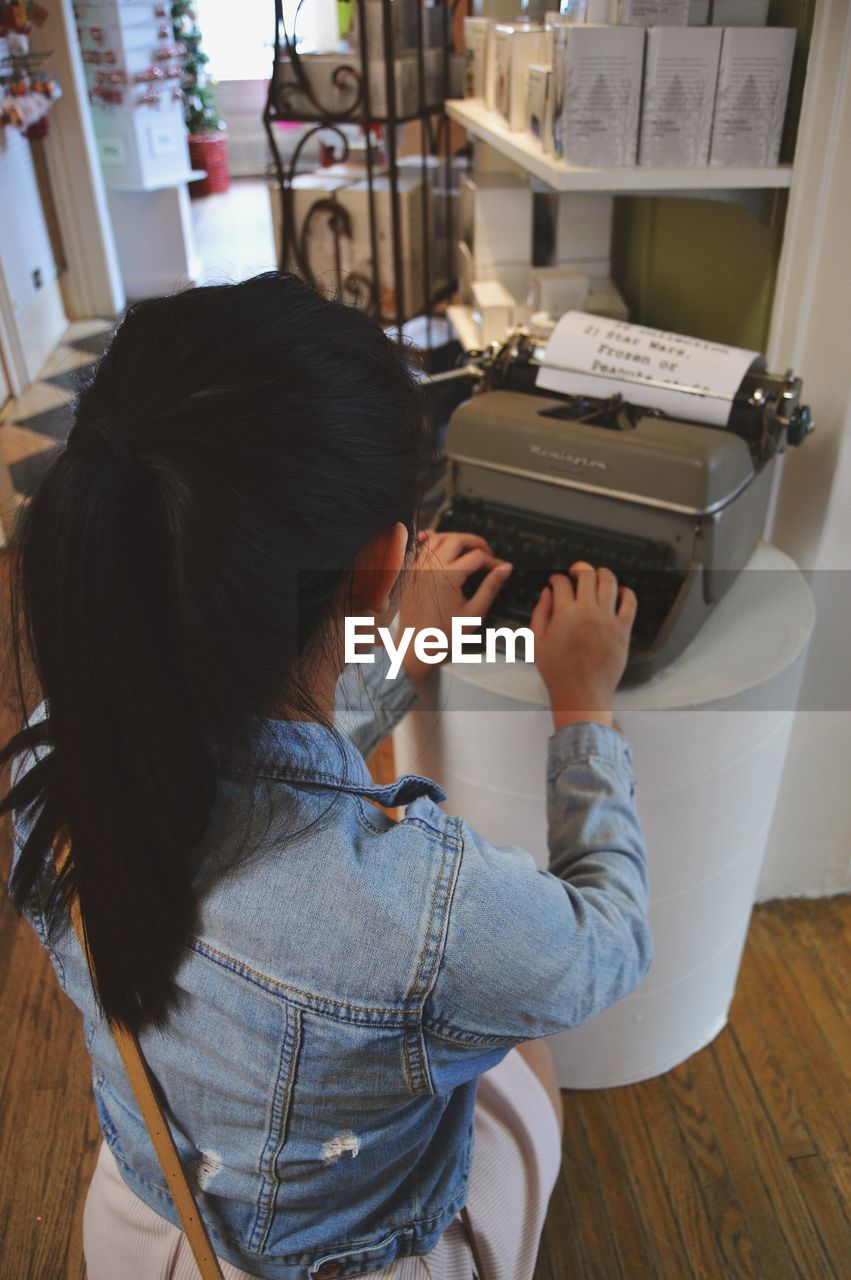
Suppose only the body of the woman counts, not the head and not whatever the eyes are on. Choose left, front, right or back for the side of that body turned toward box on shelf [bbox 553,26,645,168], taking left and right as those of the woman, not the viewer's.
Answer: front

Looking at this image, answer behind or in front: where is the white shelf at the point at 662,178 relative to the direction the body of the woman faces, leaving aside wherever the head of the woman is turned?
in front

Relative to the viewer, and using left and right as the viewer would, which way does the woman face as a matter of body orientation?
facing away from the viewer and to the right of the viewer

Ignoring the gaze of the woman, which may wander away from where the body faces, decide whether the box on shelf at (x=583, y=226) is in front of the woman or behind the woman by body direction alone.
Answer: in front

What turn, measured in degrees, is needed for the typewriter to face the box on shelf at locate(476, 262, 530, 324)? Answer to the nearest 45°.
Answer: approximately 135° to its right

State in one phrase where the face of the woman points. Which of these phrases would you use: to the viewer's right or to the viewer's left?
to the viewer's right

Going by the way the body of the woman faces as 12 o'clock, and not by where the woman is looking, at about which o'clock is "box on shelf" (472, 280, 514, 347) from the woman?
The box on shelf is roughly at 11 o'clock from the woman.

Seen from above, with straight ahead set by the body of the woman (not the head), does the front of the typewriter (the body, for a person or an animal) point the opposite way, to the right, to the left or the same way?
the opposite way

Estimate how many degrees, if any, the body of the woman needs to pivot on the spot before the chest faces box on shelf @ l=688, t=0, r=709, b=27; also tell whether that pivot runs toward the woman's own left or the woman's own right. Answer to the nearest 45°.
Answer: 0° — they already face it

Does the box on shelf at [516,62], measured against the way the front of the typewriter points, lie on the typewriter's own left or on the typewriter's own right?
on the typewriter's own right
